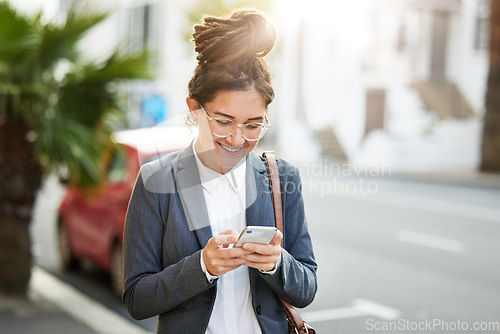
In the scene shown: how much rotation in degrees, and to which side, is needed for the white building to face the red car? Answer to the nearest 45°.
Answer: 0° — it already faces it

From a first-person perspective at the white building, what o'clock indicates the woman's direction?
The woman is roughly at 12 o'clock from the white building.

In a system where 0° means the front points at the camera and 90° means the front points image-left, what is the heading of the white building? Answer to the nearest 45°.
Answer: approximately 0°

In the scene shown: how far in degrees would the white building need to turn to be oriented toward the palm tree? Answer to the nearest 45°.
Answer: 0° — it already faces it
